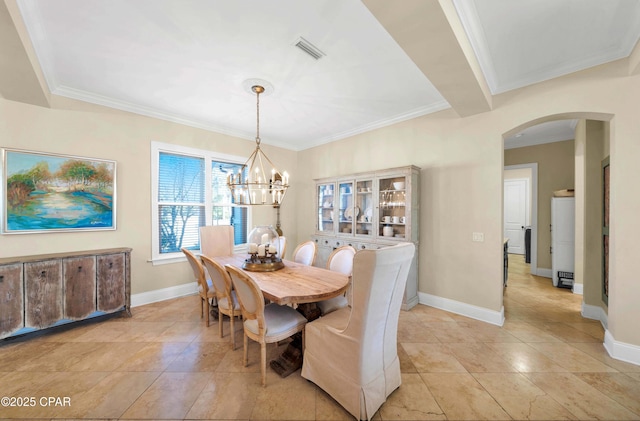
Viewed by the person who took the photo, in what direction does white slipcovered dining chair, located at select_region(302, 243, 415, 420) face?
facing away from the viewer and to the left of the viewer

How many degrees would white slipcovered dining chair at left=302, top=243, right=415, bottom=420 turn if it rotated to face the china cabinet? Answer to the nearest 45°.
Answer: approximately 45° to its right

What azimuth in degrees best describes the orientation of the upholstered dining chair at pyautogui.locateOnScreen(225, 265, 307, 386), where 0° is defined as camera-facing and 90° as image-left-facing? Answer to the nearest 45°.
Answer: approximately 225°

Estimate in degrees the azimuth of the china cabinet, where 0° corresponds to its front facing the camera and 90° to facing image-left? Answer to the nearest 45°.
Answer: approximately 45°

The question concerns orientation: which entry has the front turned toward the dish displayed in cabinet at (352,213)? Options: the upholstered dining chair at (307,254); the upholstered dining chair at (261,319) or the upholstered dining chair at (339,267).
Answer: the upholstered dining chair at (261,319)

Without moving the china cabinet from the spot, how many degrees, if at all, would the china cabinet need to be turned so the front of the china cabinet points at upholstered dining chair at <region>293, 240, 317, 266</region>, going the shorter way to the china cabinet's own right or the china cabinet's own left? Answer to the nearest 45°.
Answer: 0° — it already faces it

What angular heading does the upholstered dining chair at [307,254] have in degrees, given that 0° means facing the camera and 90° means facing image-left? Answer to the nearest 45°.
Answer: approximately 45°

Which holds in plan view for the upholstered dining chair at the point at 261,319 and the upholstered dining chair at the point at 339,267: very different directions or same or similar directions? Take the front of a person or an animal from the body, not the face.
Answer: very different directions

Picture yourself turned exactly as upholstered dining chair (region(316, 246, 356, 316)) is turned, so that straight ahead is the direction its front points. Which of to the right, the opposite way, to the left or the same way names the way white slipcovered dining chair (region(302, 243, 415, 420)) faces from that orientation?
to the right

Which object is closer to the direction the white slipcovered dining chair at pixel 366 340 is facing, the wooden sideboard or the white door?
the wooden sideboard

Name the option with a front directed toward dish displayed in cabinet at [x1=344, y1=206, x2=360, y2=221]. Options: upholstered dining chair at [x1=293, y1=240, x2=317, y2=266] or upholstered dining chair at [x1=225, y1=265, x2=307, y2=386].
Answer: upholstered dining chair at [x1=225, y1=265, x2=307, y2=386]

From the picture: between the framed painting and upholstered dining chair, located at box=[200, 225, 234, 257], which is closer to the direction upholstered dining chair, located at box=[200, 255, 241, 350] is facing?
the upholstered dining chair
